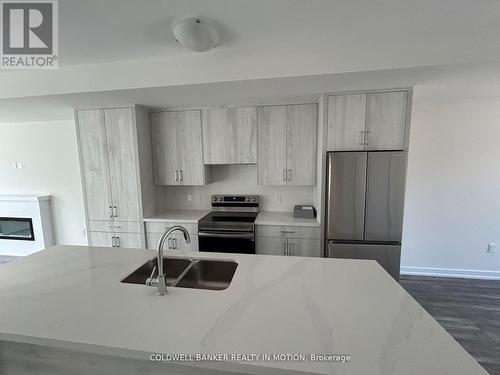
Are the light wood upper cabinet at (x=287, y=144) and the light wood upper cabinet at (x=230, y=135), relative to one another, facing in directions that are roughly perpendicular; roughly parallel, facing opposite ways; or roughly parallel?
roughly parallel

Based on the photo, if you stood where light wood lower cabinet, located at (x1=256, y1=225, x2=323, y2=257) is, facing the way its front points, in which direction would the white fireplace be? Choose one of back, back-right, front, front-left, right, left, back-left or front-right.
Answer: right

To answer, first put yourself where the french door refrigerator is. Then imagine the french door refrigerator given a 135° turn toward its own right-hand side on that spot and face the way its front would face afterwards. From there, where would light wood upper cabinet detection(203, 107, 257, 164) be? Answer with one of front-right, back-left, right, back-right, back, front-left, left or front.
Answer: front-left

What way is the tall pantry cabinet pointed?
toward the camera

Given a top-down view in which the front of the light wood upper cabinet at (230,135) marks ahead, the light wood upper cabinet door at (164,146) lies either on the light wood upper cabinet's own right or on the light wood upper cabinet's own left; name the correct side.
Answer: on the light wood upper cabinet's own right

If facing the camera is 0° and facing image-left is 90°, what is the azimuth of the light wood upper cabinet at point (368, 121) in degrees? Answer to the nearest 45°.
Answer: approximately 0°

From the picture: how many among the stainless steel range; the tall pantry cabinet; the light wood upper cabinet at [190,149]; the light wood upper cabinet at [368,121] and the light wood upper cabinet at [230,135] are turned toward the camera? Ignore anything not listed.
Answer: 5

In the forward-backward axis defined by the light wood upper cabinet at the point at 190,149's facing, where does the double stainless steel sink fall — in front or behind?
in front
